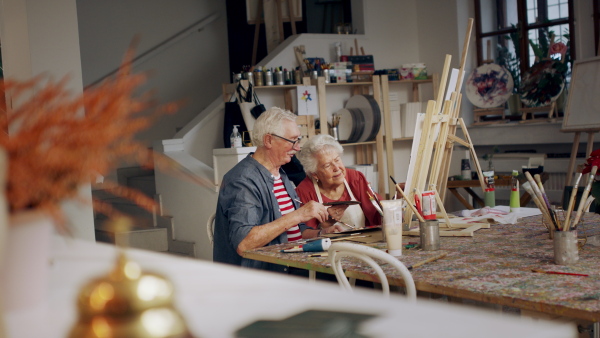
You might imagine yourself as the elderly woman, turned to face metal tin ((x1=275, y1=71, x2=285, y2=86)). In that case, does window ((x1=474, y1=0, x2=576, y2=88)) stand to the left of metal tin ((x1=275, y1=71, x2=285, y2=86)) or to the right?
right

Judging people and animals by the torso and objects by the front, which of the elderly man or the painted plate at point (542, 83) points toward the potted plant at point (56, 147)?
the painted plate

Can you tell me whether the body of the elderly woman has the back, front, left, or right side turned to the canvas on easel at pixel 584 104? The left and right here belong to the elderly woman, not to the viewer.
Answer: left

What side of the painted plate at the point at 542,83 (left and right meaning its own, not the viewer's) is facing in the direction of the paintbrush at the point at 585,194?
front

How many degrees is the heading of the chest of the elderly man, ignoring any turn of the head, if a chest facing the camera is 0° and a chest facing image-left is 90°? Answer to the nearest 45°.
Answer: approximately 270°

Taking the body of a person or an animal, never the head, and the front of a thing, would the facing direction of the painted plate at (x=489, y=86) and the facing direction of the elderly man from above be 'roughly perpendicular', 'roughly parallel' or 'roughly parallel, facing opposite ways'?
roughly perpendicular

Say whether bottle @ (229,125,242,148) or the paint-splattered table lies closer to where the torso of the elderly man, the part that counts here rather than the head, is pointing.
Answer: the paint-splattered table

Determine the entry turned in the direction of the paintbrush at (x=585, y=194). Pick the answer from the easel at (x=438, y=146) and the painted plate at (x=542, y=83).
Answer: the painted plate

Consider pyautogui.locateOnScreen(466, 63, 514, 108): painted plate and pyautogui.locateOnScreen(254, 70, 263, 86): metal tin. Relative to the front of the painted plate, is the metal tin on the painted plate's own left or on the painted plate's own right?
on the painted plate's own right

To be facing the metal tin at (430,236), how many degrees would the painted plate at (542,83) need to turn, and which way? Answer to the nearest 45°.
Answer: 0° — it already faces it

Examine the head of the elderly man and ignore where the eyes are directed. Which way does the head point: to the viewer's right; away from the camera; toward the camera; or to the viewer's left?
to the viewer's right
